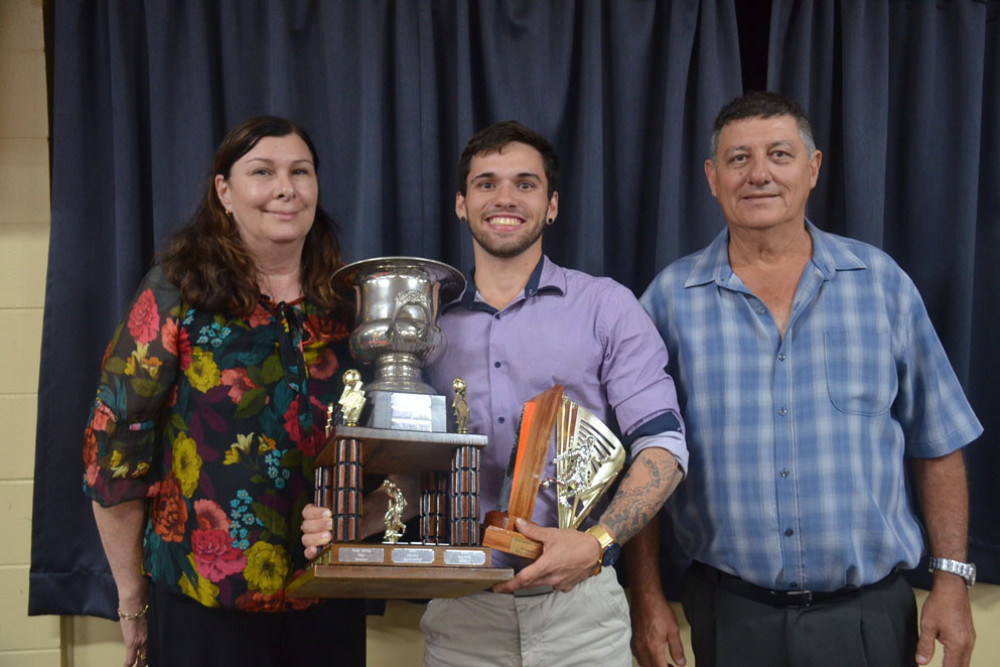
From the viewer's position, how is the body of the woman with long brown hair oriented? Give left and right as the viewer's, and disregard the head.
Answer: facing the viewer and to the right of the viewer
